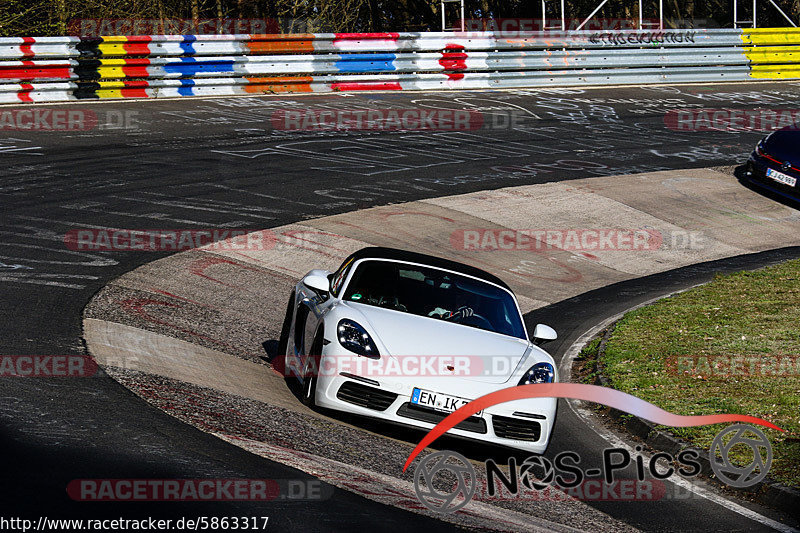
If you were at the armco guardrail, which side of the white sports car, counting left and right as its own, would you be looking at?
back

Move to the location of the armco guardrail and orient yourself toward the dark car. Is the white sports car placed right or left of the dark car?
right

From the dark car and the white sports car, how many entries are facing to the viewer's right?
0

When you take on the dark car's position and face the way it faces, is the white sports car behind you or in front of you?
in front

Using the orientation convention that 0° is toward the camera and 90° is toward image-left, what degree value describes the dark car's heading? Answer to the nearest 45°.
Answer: approximately 45°

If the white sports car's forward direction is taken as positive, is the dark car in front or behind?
behind
